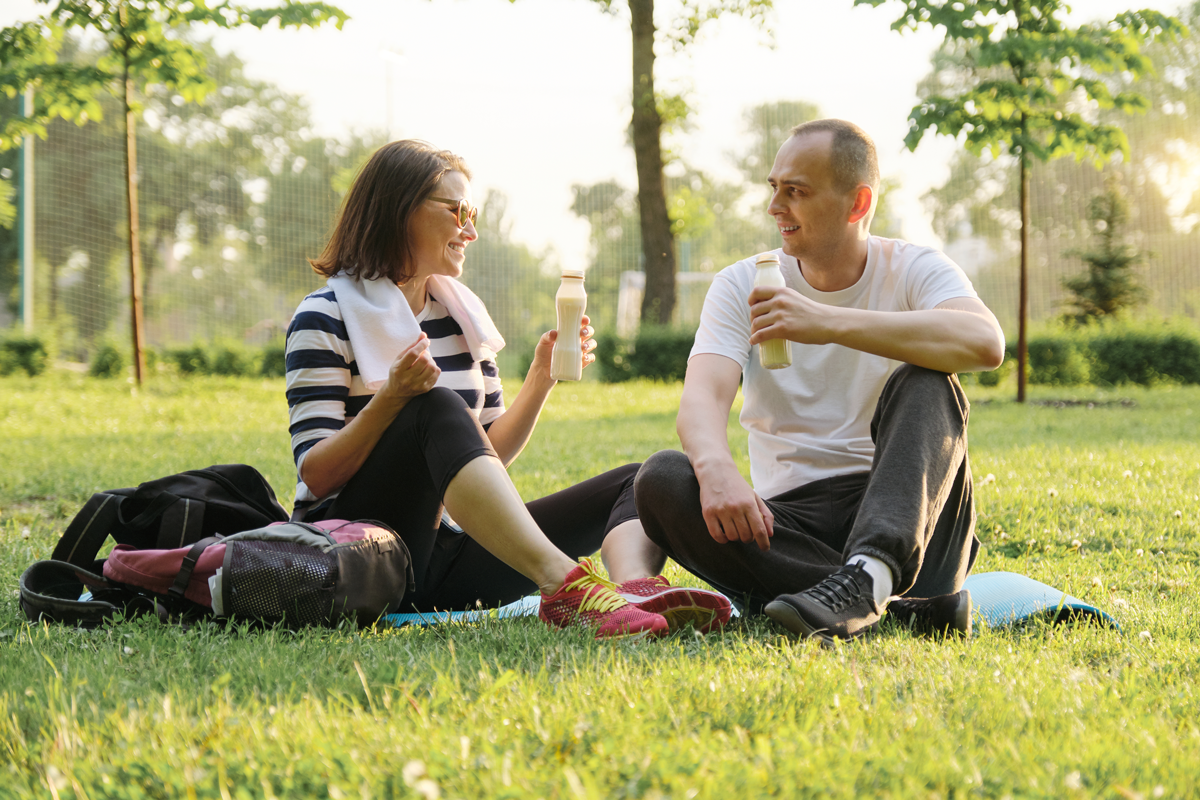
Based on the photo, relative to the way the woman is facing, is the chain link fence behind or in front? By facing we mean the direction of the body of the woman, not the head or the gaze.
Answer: behind

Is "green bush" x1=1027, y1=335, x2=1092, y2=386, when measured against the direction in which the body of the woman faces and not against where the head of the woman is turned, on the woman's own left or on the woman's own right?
on the woman's own left

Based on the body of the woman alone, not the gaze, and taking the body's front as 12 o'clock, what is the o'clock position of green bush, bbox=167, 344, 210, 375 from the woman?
The green bush is roughly at 7 o'clock from the woman.

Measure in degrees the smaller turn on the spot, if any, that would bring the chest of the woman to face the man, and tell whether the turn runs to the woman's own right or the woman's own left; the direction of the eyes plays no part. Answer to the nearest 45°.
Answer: approximately 45° to the woman's own left

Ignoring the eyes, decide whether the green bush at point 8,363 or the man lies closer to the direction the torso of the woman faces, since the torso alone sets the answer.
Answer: the man

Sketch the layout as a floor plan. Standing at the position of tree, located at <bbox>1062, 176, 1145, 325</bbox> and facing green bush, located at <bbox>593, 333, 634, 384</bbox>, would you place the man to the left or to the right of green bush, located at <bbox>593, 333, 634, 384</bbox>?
left

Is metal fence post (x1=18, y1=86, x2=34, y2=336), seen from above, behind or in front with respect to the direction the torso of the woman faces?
behind

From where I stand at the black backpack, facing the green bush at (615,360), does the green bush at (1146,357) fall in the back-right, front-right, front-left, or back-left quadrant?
front-right

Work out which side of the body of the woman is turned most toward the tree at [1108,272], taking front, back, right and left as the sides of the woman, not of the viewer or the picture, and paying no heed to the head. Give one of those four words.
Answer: left

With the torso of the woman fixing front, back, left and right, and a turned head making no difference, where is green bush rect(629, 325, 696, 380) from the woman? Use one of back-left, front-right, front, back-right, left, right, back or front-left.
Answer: back-left

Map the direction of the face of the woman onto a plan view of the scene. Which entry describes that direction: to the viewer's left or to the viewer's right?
to the viewer's right

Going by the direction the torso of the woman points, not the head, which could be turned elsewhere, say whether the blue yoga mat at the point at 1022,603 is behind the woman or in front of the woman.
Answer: in front

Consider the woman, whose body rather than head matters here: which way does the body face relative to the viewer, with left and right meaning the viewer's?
facing the viewer and to the right of the viewer
